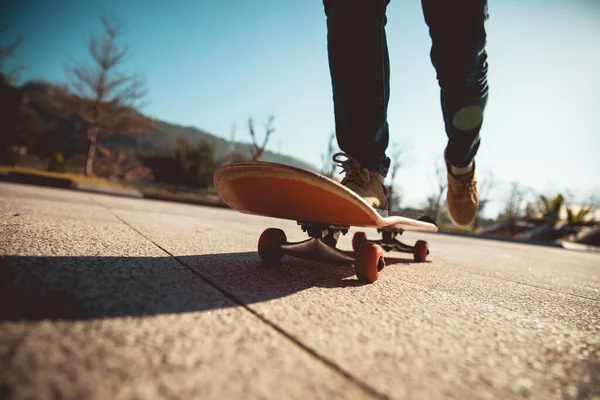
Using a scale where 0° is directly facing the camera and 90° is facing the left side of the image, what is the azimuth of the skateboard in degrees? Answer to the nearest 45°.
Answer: approximately 45°
